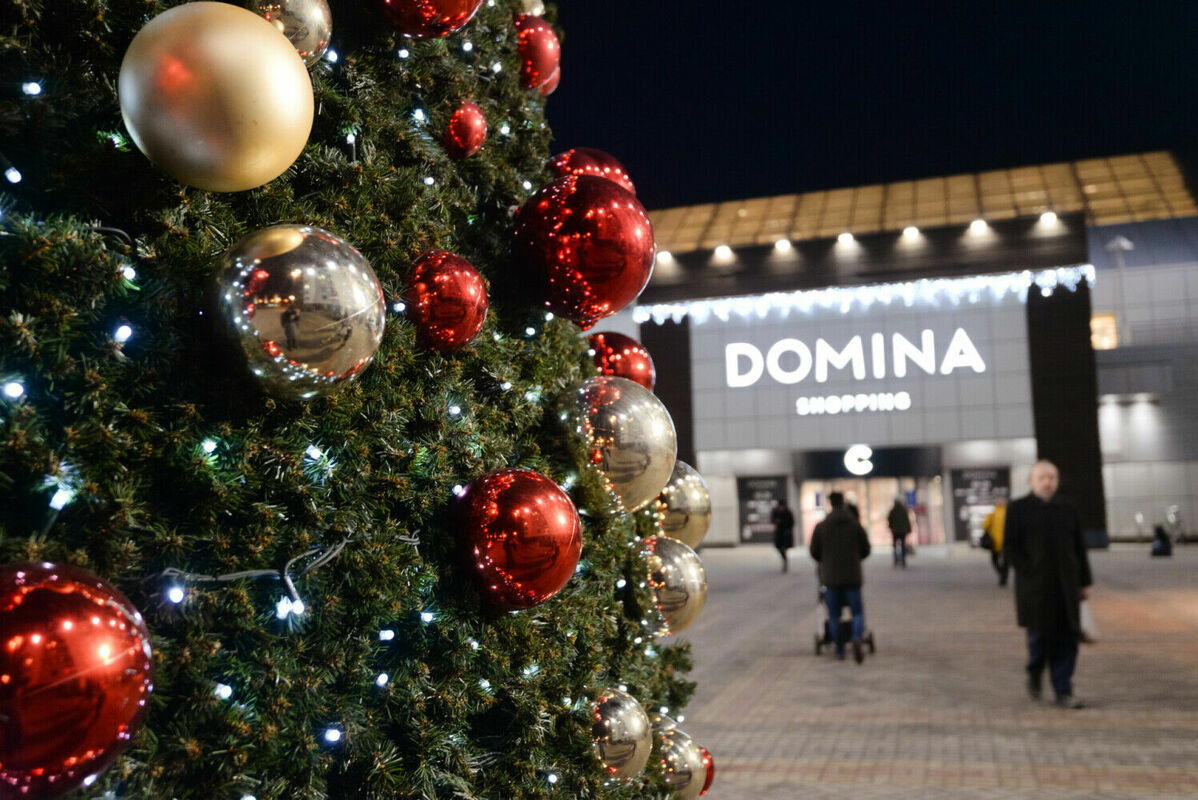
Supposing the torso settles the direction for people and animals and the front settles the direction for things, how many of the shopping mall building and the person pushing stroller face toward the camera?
1

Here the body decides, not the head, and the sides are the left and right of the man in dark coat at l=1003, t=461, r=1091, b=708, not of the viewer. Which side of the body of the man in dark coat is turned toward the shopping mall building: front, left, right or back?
back

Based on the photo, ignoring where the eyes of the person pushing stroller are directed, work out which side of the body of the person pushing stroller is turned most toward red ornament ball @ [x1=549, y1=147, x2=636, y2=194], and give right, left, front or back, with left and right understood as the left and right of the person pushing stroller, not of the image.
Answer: back

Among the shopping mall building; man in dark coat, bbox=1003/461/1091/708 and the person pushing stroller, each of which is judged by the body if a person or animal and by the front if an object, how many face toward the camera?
2

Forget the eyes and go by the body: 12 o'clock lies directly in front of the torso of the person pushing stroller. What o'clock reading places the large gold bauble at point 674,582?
The large gold bauble is roughly at 6 o'clock from the person pushing stroller.

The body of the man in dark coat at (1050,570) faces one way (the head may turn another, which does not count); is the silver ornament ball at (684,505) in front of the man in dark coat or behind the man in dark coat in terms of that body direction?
in front

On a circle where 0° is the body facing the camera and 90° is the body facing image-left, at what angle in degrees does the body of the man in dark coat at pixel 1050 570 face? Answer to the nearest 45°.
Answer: approximately 0°

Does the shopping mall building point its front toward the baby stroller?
yes

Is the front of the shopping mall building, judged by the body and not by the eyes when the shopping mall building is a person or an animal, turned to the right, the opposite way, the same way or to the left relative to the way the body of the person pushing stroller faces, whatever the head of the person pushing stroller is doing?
the opposite way

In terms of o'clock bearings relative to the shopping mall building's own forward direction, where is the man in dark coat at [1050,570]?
The man in dark coat is roughly at 12 o'clock from the shopping mall building.

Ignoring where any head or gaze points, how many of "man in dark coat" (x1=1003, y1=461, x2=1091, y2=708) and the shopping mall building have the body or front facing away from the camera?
0

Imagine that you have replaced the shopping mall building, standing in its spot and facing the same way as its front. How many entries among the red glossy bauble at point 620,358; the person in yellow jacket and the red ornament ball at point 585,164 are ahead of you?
3

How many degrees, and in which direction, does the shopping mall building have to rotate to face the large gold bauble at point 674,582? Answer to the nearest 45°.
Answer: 0° — it already faces it

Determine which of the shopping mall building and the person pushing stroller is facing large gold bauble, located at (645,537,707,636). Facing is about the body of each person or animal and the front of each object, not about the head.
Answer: the shopping mall building

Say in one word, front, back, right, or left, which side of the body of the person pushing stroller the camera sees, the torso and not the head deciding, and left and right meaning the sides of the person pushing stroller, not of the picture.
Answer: back

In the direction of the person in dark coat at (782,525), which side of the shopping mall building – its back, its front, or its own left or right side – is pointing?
front
